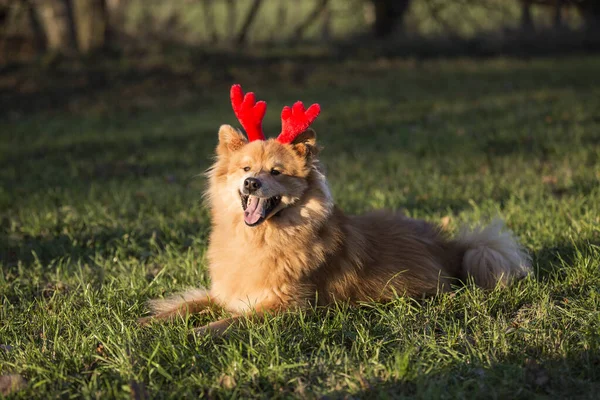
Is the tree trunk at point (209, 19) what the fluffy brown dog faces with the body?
no

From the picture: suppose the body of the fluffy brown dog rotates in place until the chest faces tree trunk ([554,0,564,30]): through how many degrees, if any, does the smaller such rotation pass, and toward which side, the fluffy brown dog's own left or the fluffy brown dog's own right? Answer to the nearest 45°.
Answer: approximately 135° to the fluffy brown dog's own right

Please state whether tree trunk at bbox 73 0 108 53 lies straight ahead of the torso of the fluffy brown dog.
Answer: no

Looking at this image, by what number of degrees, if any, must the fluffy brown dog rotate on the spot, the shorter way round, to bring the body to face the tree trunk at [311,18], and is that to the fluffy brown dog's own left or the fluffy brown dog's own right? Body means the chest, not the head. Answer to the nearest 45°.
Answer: approximately 135° to the fluffy brown dog's own right

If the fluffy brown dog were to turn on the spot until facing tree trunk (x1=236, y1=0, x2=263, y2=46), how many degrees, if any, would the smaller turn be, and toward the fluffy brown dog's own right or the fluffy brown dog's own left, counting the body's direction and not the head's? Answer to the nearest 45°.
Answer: approximately 135° to the fluffy brown dog's own right

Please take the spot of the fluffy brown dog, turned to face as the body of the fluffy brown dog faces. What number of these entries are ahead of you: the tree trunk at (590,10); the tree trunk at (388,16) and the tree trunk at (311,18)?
0

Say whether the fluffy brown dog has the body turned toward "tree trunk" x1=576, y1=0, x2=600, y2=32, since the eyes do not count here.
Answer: no

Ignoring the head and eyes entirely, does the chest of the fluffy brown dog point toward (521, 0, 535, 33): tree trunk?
no
